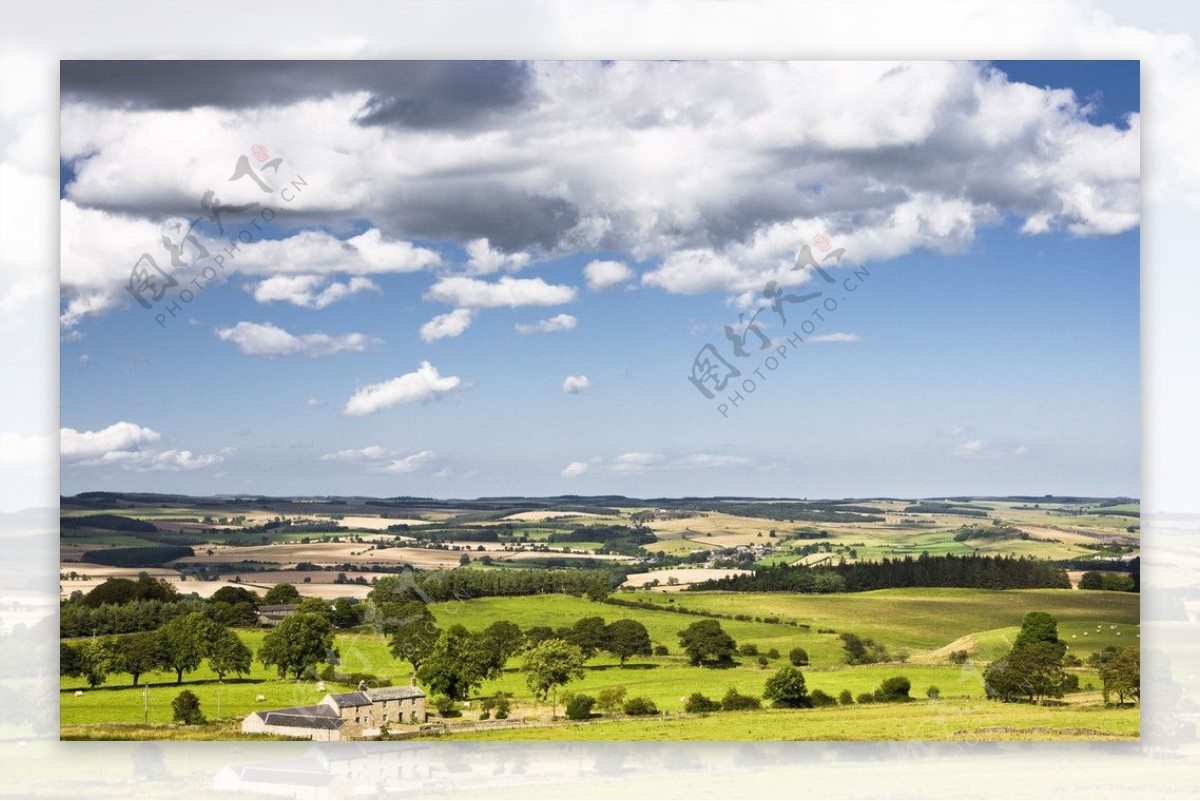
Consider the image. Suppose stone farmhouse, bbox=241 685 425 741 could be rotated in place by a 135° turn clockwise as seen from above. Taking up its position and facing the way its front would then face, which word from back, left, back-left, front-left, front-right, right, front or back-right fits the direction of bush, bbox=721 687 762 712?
back

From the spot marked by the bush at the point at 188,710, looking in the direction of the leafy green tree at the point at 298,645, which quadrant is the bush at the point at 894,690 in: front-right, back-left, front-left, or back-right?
front-right

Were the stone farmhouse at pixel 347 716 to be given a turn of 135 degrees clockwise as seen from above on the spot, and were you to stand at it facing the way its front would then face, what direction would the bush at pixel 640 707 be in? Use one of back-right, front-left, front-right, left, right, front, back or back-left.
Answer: back

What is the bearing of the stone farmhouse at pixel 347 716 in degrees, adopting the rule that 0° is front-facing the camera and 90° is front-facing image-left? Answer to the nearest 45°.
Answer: approximately 315°

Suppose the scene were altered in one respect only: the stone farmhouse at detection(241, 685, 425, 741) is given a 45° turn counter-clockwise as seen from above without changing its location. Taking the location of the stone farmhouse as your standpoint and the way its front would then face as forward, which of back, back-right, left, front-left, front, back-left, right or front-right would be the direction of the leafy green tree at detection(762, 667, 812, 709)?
front
